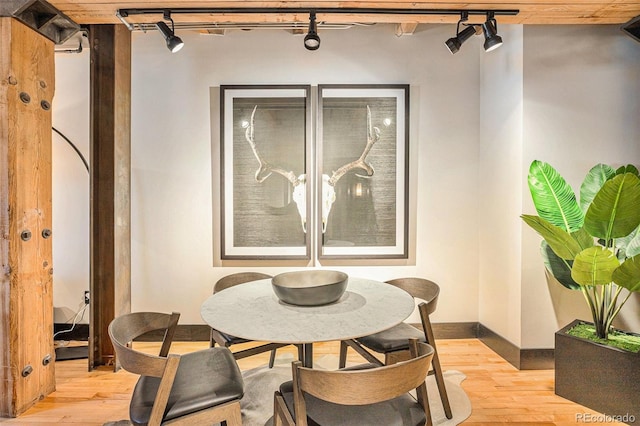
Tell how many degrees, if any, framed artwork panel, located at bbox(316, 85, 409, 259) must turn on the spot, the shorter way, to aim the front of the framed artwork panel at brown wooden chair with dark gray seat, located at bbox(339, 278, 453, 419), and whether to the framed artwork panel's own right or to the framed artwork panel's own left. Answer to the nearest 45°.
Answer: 0° — it already faces it

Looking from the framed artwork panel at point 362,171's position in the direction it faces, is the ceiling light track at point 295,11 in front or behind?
in front

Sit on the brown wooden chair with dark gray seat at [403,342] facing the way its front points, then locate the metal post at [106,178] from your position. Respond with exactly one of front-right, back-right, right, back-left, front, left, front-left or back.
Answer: front-right

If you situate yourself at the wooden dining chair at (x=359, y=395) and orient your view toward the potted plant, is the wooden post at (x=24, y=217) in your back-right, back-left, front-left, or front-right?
back-left

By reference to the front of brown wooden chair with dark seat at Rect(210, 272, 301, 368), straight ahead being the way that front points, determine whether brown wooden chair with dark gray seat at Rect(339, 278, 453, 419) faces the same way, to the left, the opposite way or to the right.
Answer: to the right

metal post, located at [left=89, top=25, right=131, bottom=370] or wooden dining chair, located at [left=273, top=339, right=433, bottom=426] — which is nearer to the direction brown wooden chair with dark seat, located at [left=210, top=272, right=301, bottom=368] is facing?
the wooden dining chair

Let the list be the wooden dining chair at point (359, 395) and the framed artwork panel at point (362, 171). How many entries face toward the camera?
1

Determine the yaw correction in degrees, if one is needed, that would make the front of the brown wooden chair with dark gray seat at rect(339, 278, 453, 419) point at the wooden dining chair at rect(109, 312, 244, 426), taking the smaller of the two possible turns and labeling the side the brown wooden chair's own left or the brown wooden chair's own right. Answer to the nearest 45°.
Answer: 0° — it already faces it

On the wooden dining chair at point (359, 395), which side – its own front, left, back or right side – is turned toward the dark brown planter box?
right

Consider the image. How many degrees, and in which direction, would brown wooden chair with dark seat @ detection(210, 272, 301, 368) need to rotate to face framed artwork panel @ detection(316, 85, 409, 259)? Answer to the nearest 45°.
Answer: approximately 90° to its left

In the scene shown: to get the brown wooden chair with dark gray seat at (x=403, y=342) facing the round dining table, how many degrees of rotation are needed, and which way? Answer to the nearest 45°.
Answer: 0° — it already faces it

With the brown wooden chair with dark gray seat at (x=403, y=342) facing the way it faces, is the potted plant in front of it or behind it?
behind

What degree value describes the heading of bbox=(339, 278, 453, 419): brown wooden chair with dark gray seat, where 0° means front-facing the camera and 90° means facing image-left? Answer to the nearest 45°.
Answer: approximately 45°

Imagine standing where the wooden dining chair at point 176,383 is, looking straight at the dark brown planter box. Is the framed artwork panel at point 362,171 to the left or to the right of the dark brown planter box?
left

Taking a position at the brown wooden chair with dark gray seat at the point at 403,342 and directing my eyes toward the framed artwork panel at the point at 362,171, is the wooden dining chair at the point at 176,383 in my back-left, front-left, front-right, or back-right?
back-left
